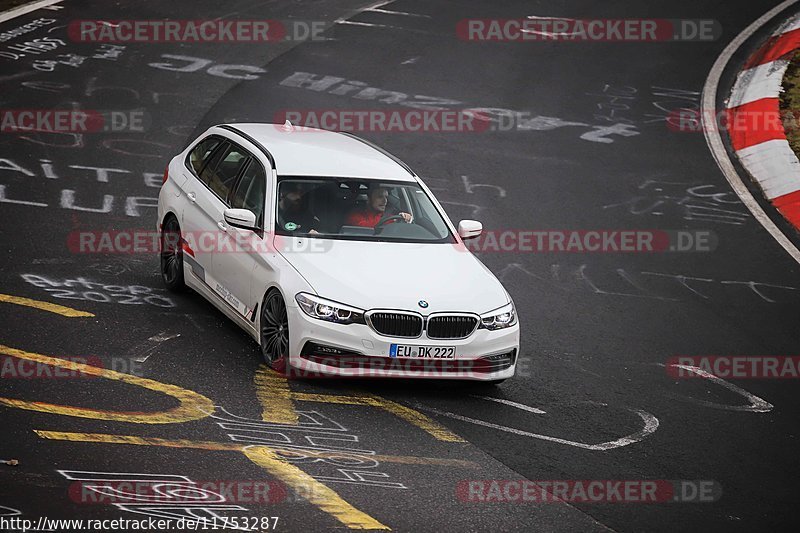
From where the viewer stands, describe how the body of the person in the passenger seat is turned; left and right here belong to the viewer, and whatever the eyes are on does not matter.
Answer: facing the viewer and to the right of the viewer

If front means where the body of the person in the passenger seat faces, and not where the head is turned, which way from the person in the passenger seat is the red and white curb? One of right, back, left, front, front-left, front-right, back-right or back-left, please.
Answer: left
